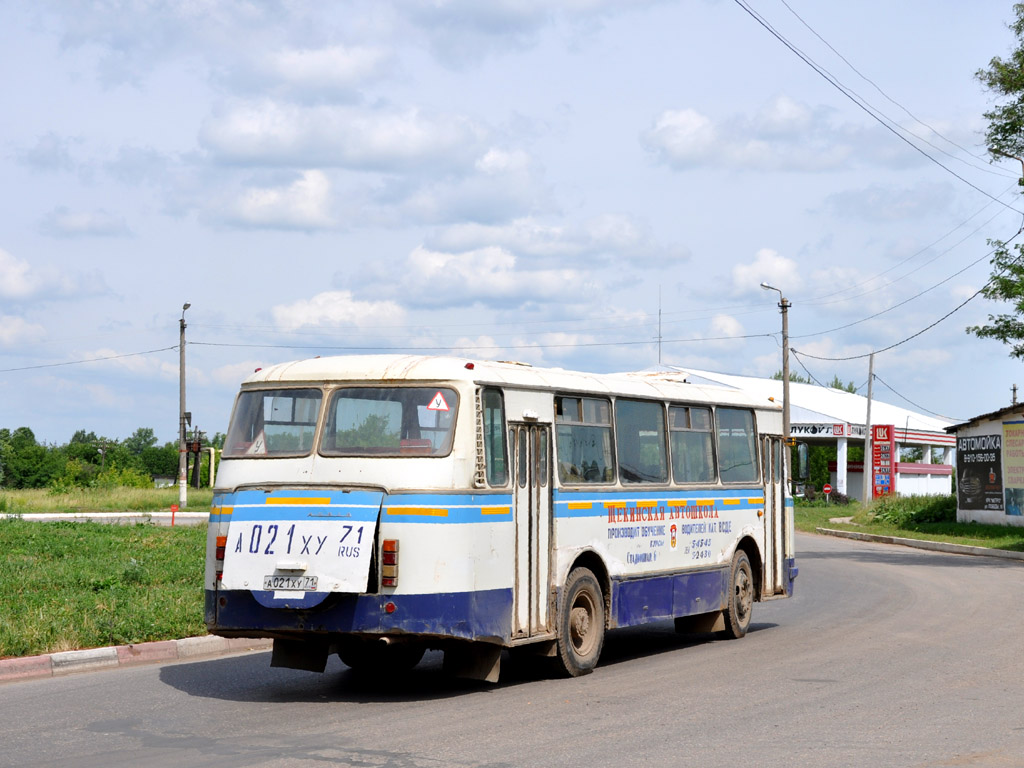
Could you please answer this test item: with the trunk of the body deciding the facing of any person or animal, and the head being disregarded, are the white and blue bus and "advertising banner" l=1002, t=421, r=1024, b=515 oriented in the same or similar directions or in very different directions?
very different directions

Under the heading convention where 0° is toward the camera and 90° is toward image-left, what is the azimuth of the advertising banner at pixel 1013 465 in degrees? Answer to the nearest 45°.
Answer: approximately 0°

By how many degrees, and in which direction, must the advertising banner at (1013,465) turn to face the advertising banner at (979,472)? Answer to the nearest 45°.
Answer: approximately 135° to its right

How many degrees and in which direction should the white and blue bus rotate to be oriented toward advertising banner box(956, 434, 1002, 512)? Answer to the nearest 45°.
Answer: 0° — it already faces it

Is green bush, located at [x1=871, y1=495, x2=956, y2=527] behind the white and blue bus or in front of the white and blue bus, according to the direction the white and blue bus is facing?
in front

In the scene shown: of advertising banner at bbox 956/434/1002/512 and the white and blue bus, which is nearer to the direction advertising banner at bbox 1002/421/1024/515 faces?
the white and blue bus

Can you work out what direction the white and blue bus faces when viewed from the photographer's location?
facing away from the viewer and to the right of the viewer

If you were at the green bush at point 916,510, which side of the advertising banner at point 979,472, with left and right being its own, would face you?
right

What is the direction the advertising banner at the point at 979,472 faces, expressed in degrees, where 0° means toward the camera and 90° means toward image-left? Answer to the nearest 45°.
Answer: approximately 45°

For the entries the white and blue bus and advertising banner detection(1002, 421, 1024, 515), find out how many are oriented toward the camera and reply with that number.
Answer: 1

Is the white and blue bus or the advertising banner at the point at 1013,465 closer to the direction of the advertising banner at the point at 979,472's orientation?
the white and blue bus

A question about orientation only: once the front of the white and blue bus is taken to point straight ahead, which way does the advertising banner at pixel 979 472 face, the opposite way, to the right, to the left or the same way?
the opposite way
